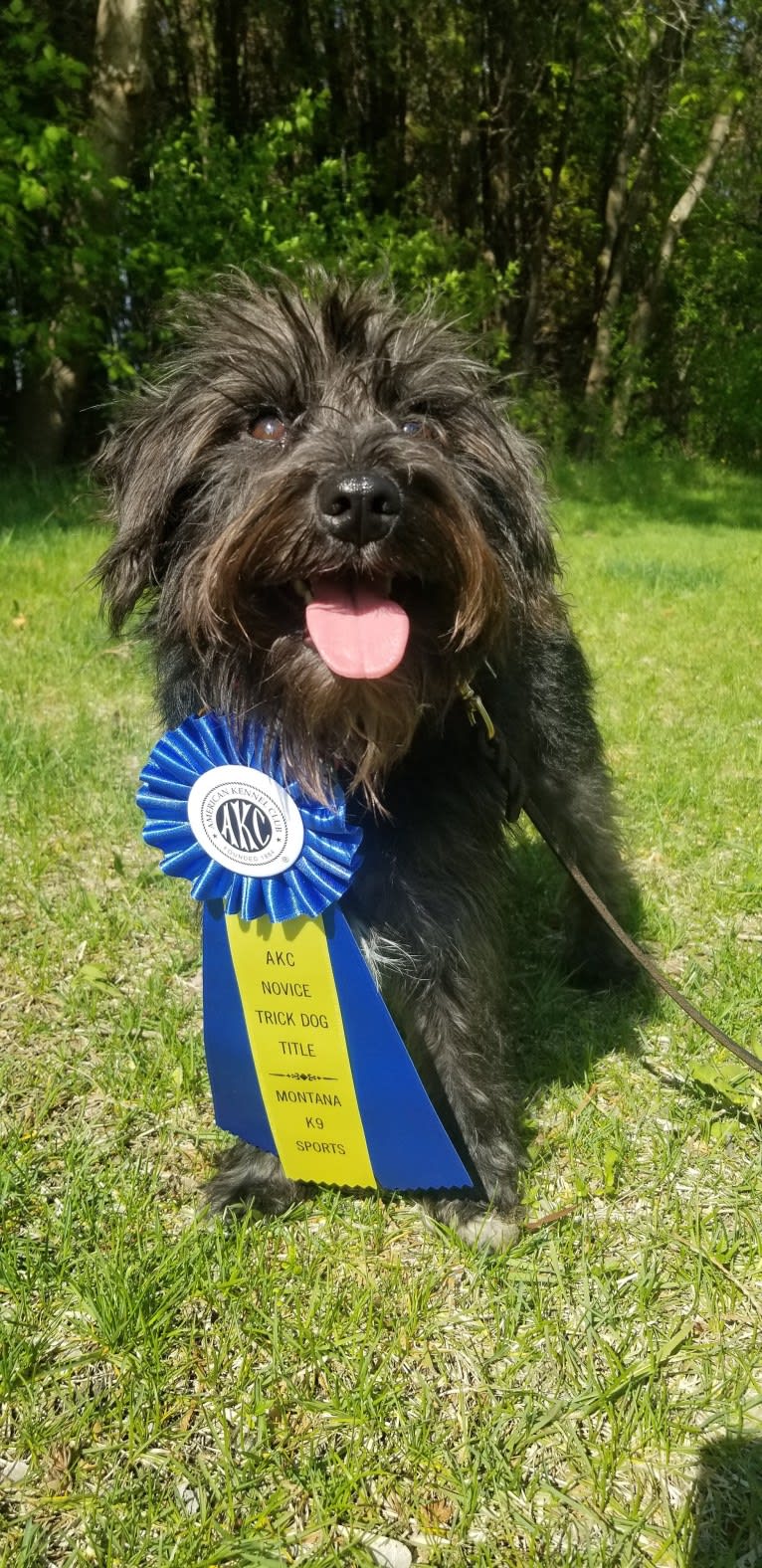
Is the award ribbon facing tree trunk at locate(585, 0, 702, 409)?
no

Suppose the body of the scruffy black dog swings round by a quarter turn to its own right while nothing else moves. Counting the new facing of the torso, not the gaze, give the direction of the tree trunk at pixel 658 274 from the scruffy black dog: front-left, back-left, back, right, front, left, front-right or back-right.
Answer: right

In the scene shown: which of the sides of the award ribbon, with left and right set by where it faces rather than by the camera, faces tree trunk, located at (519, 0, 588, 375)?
back

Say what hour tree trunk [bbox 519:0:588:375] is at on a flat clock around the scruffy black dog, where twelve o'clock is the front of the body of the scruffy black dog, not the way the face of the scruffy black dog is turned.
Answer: The tree trunk is roughly at 6 o'clock from the scruffy black dog.

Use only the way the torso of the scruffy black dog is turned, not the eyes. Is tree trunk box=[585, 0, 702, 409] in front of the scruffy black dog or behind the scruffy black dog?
behind

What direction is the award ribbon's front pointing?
toward the camera
